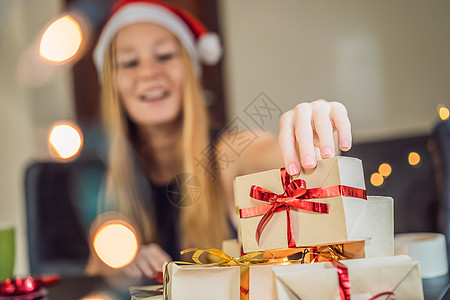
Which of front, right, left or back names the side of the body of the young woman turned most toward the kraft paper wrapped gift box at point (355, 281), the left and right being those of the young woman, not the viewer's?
front

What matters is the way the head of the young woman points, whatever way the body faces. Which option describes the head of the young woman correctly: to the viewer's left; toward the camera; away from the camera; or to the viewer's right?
toward the camera

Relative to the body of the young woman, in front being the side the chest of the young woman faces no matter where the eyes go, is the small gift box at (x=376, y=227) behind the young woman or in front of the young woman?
in front

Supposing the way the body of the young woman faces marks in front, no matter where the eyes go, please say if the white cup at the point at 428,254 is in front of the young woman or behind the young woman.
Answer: in front

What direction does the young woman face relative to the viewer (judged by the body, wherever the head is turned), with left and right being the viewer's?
facing the viewer

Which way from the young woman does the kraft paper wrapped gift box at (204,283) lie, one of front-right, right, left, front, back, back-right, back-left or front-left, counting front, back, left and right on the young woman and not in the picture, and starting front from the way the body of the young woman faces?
front
